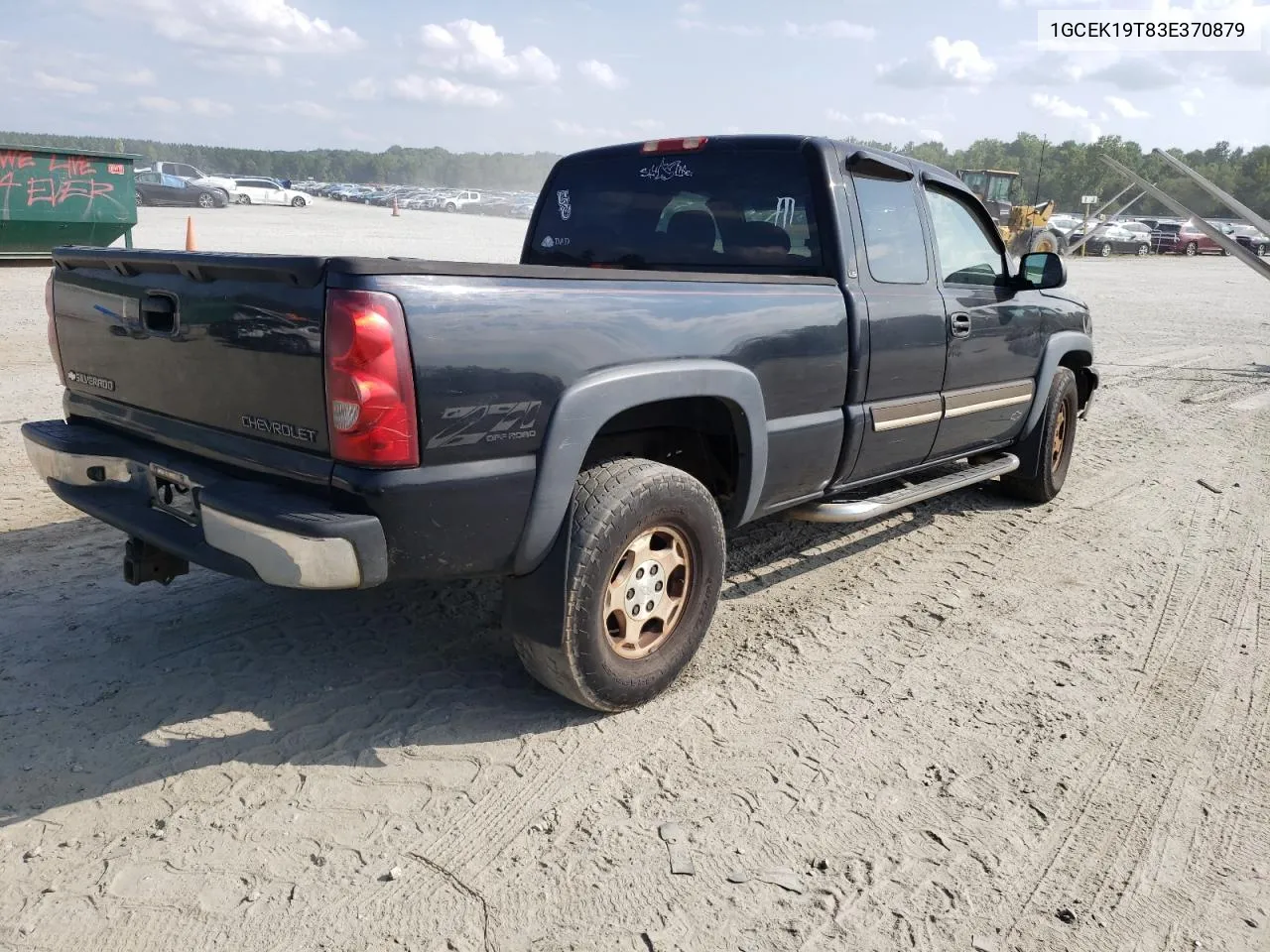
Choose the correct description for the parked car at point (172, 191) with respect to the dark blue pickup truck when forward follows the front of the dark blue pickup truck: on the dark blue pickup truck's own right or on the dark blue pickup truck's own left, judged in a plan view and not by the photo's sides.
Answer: on the dark blue pickup truck's own left

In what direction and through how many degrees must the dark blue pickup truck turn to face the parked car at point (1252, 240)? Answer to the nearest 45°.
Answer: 0° — it already faces it

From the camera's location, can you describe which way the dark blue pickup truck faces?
facing away from the viewer and to the right of the viewer

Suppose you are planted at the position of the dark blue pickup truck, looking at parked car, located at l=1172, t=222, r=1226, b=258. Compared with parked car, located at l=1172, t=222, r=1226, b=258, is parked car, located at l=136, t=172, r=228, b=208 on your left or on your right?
left
